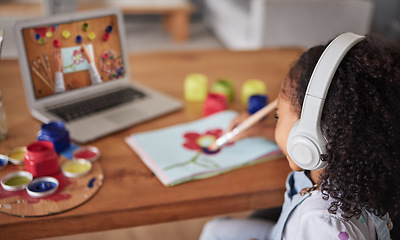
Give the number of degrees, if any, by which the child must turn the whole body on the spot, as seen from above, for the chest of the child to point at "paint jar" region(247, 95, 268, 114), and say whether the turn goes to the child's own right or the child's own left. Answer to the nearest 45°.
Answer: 0° — they already face it

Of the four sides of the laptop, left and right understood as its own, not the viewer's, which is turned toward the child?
front

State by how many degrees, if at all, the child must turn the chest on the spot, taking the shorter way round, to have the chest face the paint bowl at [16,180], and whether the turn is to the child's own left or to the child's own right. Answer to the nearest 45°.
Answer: approximately 45° to the child's own left

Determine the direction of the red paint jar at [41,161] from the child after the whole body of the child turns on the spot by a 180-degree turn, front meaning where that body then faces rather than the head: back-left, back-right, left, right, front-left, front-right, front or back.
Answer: back-right

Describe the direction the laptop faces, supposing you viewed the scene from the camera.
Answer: facing the viewer and to the right of the viewer

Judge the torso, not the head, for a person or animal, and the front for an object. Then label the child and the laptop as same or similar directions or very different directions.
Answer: very different directions

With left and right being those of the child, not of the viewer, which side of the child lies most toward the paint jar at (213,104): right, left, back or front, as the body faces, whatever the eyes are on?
front

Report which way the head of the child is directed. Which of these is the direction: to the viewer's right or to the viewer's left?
to the viewer's left

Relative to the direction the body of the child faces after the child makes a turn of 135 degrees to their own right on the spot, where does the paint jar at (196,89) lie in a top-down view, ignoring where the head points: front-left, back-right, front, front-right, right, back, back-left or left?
back-left

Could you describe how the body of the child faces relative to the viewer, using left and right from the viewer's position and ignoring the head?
facing away from the viewer and to the left of the viewer
